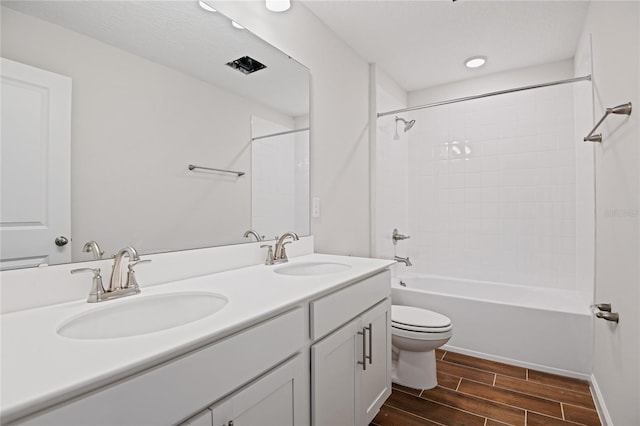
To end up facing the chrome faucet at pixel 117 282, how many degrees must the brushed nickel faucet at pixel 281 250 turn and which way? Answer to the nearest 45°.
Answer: approximately 90° to its right

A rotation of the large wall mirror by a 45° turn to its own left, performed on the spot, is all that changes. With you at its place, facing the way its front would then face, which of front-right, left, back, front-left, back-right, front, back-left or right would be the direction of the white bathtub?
front

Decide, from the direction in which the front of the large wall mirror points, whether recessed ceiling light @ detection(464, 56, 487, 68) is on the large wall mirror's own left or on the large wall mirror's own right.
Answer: on the large wall mirror's own left

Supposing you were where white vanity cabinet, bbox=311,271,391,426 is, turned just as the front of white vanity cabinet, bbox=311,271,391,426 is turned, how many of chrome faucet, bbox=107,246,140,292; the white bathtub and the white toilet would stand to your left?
2

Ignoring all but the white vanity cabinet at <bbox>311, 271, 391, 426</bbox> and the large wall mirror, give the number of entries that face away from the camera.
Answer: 0

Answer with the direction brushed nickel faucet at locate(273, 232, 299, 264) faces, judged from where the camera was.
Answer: facing the viewer and to the right of the viewer

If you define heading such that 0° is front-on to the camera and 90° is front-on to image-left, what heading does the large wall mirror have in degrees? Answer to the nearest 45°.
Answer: approximately 315°

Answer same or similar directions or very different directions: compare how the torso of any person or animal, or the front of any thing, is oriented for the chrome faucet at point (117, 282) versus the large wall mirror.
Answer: same or similar directions

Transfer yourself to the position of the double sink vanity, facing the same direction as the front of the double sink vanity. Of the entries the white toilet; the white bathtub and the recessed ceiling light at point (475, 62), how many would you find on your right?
0

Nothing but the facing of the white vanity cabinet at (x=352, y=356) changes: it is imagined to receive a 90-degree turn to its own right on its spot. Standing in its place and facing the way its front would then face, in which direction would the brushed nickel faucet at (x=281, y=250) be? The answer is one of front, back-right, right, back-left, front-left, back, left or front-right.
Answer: right
